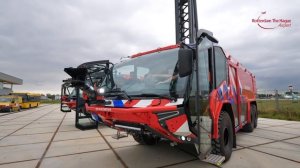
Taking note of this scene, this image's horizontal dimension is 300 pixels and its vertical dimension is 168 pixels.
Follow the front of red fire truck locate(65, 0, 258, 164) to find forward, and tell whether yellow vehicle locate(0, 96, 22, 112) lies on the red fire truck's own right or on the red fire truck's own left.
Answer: on the red fire truck's own right

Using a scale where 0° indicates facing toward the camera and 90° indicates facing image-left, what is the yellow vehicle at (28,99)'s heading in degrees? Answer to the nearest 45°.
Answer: approximately 45°
